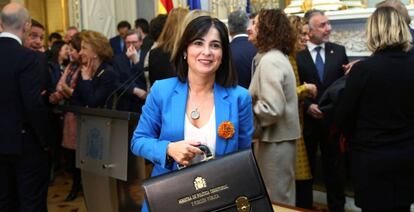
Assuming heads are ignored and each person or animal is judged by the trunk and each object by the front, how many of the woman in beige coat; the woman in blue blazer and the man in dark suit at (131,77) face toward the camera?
2

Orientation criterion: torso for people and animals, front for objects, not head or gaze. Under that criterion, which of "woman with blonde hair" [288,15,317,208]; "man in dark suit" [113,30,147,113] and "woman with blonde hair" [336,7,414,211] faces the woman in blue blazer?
the man in dark suit

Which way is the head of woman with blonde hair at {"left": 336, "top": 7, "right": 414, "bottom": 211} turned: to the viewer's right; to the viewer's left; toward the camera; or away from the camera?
away from the camera

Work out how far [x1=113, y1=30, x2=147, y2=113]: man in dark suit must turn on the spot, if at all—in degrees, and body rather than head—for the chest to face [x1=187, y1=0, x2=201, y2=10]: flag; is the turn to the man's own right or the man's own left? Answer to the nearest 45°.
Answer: approximately 135° to the man's own left

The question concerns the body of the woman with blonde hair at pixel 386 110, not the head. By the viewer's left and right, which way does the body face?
facing away from the viewer
